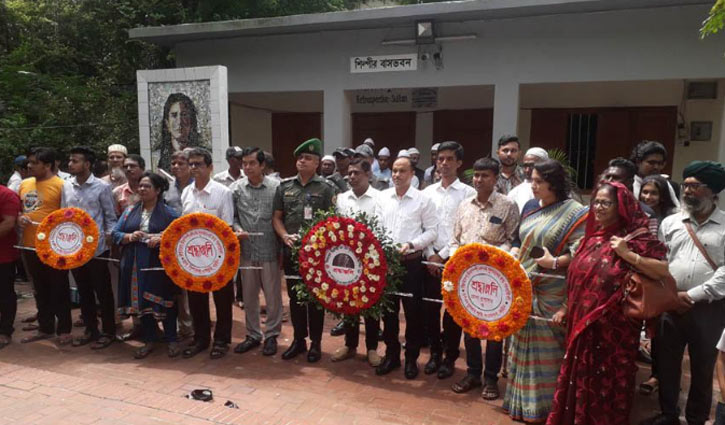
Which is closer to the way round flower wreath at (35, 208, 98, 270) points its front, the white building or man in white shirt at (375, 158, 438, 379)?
the man in white shirt

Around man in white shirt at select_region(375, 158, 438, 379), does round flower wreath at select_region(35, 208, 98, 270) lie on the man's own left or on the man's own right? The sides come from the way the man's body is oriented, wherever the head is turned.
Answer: on the man's own right

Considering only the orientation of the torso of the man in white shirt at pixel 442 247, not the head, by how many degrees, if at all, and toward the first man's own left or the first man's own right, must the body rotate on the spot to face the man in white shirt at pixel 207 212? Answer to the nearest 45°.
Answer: approximately 45° to the first man's own right

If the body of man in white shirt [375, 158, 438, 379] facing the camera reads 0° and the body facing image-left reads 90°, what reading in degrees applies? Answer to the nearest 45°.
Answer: approximately 45°

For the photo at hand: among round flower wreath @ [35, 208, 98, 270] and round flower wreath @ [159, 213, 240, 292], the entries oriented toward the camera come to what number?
2

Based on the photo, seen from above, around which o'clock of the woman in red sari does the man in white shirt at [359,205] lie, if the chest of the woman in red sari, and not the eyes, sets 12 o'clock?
The man in white shirt is roughly at 2 o'clock from the woman in red sari.

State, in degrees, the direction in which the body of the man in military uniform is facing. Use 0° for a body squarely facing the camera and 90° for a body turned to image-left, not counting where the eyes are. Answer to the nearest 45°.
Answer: approximately 0°

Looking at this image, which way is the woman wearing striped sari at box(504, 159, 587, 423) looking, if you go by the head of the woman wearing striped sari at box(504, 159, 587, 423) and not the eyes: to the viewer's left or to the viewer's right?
to the viewer's left
